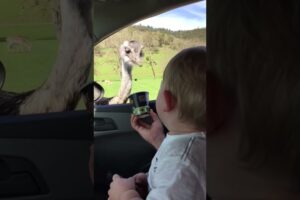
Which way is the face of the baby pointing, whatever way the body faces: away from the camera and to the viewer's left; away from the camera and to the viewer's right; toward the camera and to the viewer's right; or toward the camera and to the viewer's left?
away from the camera and to the viewer's left

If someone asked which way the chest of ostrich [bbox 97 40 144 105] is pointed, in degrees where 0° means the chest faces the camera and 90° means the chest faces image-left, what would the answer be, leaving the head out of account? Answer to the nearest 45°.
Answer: approximately 315°
